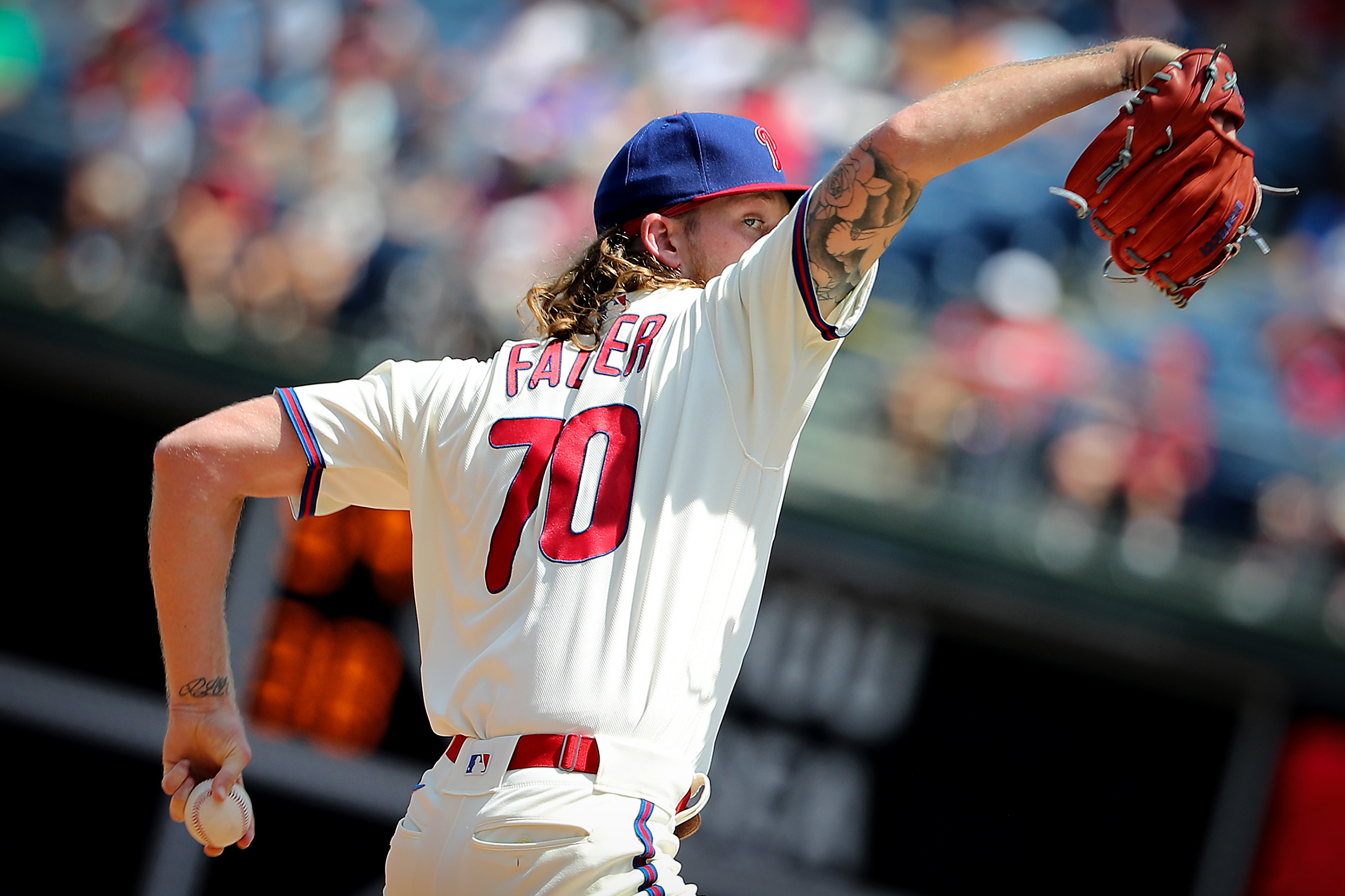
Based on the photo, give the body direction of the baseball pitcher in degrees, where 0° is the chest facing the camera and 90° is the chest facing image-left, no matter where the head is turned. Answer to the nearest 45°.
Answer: approximately 225°
